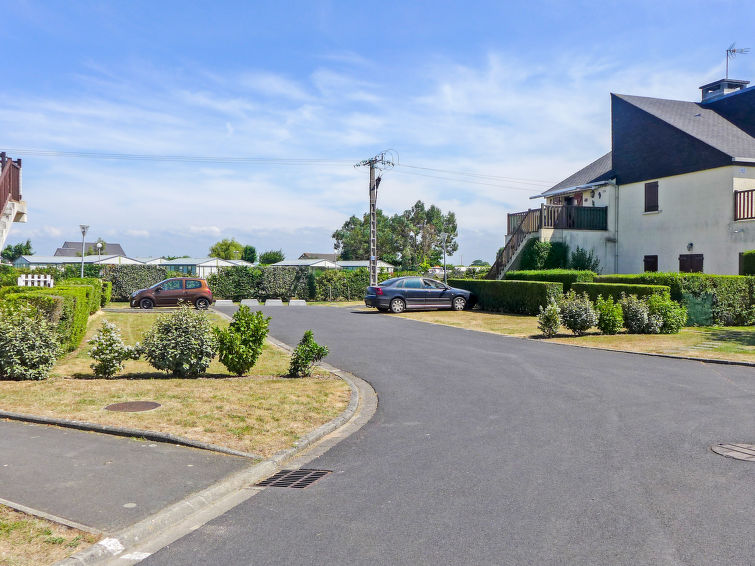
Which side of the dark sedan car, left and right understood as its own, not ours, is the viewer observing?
right

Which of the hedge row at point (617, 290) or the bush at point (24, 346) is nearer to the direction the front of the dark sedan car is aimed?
the hedge row

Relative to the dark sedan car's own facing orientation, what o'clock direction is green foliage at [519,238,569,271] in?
The green foliage is roughly at 11 o'clock from the dark sedan car.

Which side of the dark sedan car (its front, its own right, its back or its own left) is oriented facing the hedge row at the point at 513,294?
front

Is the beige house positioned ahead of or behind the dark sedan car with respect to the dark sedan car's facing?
ahead

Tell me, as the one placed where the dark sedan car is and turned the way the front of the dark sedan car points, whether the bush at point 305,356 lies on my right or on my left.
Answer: on my right

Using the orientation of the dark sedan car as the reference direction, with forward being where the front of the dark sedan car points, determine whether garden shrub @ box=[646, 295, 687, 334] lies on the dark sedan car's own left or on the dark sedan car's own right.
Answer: on the dark sedan car's own right

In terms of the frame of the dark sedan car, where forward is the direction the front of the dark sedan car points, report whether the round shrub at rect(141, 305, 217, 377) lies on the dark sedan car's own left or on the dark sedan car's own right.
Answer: on the dark sedan car's own right

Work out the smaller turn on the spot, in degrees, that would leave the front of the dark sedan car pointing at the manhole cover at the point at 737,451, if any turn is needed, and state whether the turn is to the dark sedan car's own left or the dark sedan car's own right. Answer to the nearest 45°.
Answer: approximately 90° to the dark sedan car's own right

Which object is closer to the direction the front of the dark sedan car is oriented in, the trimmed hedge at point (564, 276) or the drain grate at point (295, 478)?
the trimmed hedge

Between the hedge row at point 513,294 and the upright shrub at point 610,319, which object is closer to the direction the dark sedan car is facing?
the hedge row

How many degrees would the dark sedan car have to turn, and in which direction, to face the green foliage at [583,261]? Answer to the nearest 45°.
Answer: approximately 45° to its left
